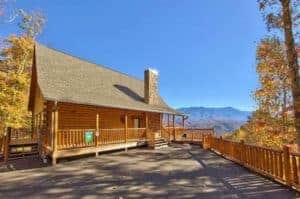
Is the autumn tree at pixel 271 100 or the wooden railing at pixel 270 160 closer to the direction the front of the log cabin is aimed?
the wooden railing

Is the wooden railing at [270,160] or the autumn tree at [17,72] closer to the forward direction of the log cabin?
the wooden railing

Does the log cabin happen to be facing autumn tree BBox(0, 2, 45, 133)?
no

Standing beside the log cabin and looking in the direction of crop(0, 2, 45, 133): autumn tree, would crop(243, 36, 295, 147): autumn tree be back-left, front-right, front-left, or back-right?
back-right

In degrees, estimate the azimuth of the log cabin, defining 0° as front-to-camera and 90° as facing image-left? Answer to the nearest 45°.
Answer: approximately 315°

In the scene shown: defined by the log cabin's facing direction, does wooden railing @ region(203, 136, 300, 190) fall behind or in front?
in front

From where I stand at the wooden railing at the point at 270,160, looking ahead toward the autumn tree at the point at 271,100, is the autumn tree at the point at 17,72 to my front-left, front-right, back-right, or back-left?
front-left

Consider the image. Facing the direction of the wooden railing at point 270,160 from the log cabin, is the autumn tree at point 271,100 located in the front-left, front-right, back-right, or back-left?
front-left
